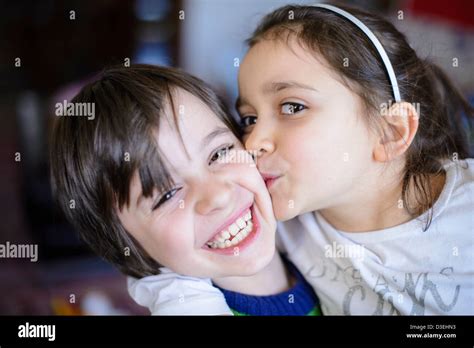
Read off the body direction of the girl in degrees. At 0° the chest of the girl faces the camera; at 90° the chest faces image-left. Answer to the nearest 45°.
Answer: approximately 45°

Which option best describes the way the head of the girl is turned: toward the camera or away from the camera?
toward the camera
